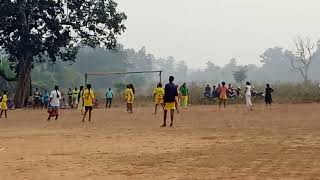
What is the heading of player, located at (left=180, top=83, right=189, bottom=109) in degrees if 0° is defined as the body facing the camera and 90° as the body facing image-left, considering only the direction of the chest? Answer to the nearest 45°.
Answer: approximately 180°
